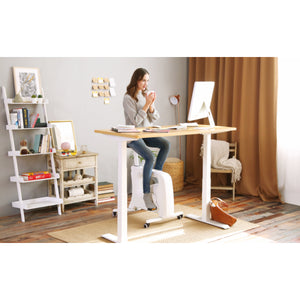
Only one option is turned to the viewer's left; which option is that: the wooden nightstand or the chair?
the chair

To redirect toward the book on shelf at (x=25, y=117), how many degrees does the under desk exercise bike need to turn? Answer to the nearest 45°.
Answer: approximately 135° to its right

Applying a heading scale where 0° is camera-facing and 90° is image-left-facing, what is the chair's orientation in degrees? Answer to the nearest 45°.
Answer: approximately 90°

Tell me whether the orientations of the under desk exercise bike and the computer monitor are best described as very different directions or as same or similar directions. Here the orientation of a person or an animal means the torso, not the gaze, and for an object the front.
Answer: very different directions

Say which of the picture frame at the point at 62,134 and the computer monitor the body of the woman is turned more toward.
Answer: the computer monitor

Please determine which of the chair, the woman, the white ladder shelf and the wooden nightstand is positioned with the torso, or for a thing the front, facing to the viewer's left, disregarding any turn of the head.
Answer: the chair

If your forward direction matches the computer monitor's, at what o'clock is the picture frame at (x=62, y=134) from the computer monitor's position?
The picture frame is roughly at 11 o'clock from the computer monitor.

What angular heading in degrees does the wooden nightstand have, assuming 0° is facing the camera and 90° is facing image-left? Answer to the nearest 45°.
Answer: approximately 315°

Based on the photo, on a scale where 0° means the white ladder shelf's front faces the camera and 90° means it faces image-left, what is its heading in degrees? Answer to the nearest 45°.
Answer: approximately 315°

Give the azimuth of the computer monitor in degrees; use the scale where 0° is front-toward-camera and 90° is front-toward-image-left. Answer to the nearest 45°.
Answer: approximately 135°
